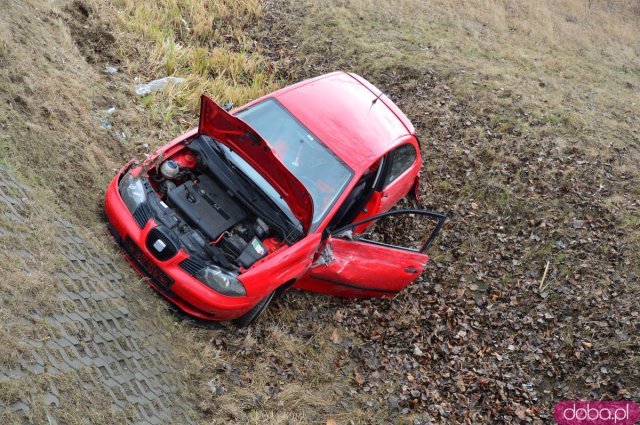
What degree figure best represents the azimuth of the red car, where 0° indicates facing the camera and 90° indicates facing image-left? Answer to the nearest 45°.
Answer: approximately 45°
